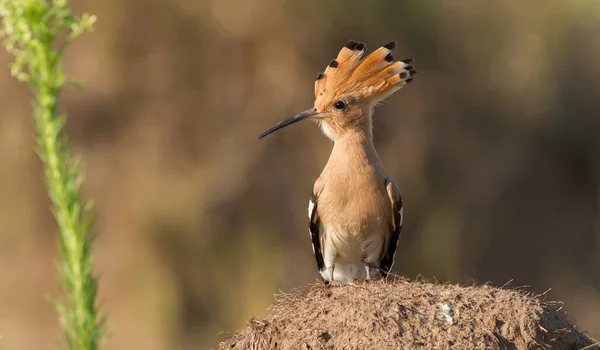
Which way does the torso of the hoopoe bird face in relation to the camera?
toward the camera
